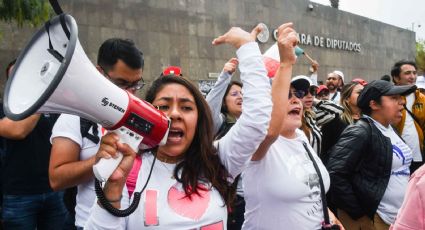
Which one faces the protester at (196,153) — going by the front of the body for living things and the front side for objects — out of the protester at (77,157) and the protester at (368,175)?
the protester at (77,157)

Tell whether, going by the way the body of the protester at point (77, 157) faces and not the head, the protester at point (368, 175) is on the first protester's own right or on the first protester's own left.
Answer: on the first protester's own left

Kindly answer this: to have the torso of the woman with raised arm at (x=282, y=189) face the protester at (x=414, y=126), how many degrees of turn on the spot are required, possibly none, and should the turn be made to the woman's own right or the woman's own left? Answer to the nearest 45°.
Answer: approximately 90° to the woman's own left

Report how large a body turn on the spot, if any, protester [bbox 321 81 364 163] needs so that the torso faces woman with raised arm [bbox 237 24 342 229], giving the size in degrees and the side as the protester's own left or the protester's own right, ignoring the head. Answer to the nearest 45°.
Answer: approximately 90° to the protester's own right

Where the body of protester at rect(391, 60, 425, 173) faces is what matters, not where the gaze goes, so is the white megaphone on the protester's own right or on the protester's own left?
on the protester's own right

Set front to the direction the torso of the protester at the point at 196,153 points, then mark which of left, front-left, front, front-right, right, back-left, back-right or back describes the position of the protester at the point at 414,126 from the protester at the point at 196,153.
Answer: back-left

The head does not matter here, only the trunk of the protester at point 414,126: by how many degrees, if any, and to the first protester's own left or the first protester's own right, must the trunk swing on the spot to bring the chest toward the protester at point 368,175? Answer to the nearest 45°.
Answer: approximately 45° to the first protester's own right
